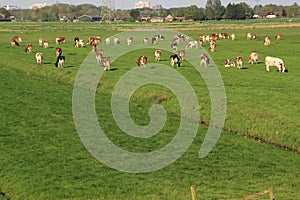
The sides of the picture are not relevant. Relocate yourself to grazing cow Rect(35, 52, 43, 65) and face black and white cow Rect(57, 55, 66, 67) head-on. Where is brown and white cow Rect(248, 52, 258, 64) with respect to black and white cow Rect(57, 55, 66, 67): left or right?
left

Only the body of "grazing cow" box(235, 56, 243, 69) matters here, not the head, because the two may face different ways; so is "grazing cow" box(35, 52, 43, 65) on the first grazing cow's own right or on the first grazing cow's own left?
on the first grazing cow's own right

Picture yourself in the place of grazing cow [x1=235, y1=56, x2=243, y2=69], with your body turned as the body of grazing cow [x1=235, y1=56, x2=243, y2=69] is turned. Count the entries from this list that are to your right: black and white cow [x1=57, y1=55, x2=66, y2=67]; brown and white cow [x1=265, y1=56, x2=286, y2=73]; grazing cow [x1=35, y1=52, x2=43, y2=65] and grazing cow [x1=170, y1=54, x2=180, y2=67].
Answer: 3

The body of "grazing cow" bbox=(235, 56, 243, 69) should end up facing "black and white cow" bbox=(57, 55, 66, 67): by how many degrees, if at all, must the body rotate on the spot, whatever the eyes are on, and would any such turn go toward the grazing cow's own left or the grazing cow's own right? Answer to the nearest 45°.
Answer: approximately 90° to the grazing cow's own right

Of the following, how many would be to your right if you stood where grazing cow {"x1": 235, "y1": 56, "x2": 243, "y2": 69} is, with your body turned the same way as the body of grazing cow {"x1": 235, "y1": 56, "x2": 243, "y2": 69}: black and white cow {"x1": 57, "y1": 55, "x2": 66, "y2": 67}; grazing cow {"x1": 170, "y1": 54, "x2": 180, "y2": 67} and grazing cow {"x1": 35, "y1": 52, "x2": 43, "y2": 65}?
3

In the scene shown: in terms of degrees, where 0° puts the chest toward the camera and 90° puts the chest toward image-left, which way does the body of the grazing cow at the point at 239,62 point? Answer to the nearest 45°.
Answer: approximately 0°

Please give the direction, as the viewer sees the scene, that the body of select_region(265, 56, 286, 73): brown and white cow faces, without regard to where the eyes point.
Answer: to the viewer's right
